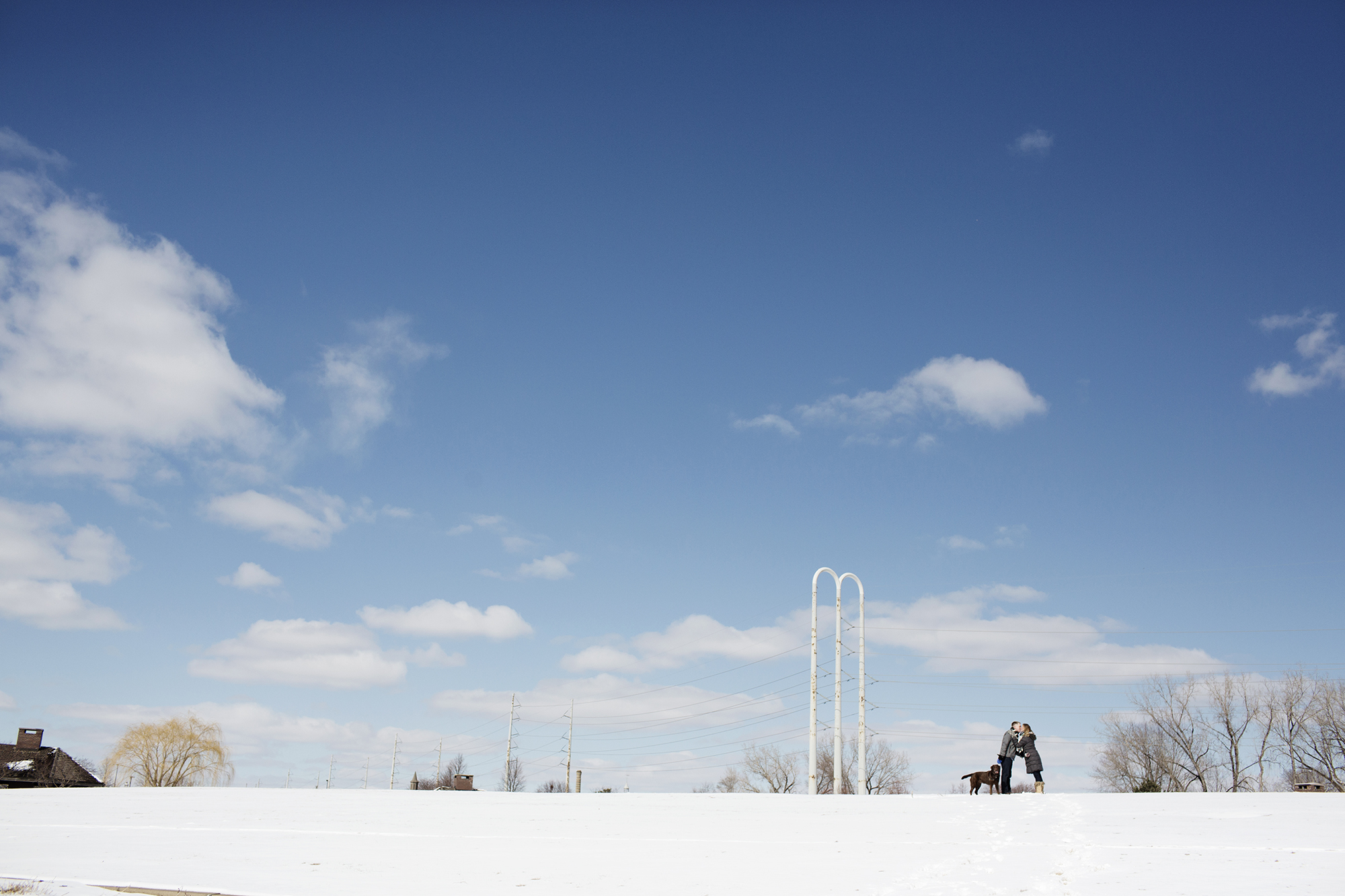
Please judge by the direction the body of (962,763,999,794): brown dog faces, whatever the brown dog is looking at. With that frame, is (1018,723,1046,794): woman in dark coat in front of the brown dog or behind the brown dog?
in front

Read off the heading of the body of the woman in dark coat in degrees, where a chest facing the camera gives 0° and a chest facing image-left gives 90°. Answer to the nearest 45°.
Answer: approximately 90°

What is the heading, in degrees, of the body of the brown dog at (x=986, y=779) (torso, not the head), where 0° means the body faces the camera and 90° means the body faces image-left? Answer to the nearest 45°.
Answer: approximately 270°

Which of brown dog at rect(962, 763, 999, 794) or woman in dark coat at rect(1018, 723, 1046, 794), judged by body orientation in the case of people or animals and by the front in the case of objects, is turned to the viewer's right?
the brown dog

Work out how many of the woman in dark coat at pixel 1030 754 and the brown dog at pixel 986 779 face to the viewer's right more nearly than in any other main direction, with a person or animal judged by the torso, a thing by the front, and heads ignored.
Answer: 1

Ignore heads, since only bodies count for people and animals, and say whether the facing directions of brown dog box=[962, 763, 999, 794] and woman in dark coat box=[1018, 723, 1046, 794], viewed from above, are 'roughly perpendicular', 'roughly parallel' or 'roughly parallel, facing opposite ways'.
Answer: roughly parallel, facing opposite ways
